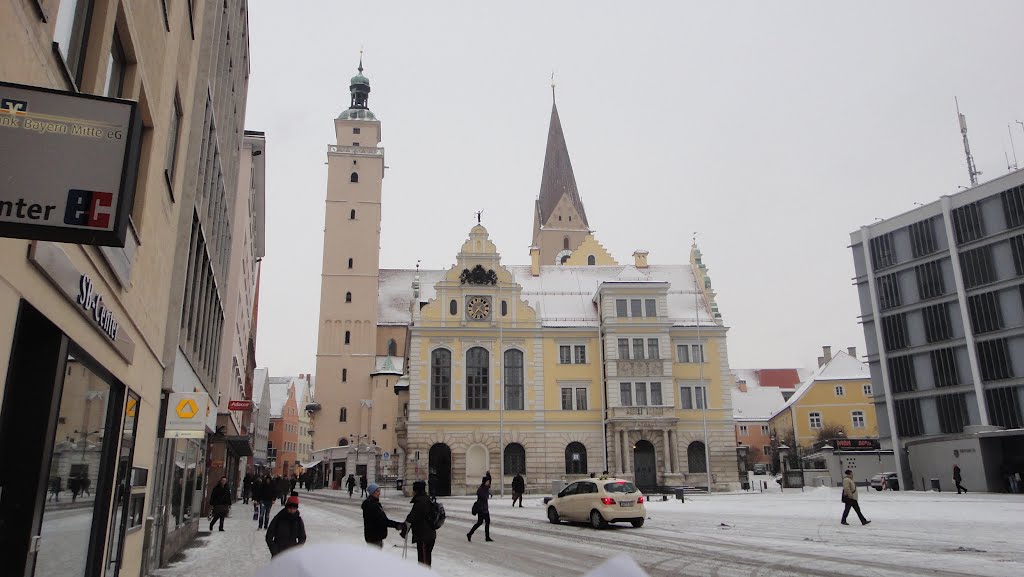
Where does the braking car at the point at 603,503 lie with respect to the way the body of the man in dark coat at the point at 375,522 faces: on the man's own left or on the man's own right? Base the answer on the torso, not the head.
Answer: on the man's own left

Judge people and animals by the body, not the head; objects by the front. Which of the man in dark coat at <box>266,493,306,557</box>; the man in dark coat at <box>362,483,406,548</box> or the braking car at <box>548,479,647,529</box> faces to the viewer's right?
the man in dark coat at <box>362,483,406,548</box>

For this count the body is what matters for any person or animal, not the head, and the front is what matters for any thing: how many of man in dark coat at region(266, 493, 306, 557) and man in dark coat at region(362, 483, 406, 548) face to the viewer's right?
1

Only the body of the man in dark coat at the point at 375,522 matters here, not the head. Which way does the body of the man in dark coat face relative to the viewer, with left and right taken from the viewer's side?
facing to the right of the viewer

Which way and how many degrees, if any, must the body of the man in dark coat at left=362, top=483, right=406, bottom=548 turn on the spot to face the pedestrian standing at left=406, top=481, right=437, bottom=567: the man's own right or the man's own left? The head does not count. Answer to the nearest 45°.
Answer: approximately 45° to the man's own left

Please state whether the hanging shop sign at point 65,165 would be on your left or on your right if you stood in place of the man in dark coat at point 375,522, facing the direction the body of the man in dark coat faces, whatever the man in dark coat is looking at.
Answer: on your right
